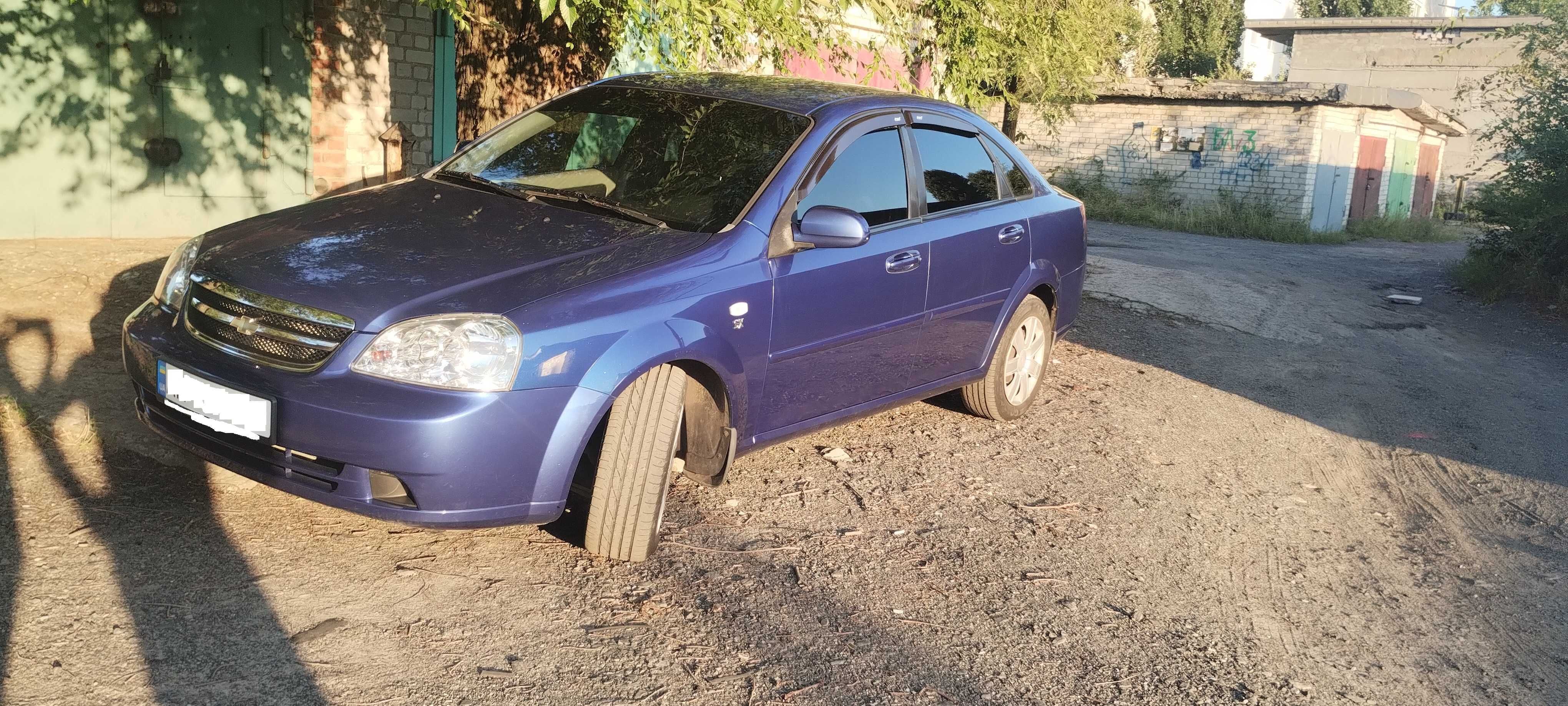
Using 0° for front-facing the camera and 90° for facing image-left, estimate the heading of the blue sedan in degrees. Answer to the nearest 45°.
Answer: approximately 45°

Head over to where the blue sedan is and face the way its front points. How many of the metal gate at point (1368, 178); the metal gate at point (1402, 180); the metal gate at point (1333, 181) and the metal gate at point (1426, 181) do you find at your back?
4

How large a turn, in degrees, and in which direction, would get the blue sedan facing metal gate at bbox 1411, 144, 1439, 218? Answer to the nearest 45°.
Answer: approximately 180°

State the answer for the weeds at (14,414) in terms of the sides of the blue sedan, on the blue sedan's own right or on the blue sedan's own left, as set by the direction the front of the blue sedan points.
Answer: on the blue sedan's own right

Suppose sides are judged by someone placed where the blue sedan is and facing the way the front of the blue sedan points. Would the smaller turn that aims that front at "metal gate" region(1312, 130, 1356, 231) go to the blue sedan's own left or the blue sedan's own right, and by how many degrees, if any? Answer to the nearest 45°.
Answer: approximately 180°

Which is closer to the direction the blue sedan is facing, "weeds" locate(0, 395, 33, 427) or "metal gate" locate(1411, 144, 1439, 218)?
the weeds

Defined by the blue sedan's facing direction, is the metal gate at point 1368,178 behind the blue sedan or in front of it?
behind

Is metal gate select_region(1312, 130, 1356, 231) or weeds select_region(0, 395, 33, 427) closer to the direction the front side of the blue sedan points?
the weeds

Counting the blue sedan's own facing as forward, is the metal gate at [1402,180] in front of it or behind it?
behind
